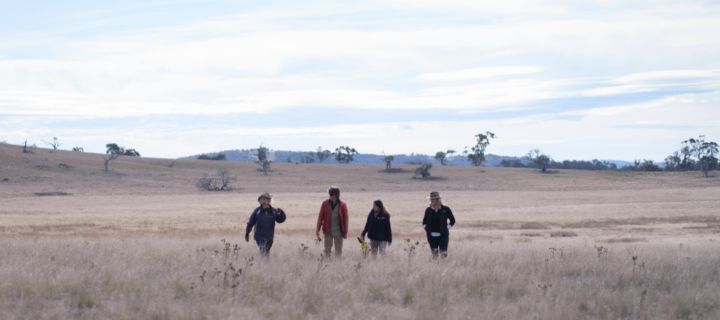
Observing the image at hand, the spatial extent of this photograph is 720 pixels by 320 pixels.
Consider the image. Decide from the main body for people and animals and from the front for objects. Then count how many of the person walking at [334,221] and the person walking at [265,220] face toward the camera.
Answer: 2

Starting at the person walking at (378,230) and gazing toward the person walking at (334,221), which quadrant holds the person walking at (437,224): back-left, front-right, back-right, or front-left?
back-left

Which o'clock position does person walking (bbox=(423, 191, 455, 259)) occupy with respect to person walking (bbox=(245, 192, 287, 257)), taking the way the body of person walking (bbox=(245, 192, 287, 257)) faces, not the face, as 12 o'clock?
person walking (bbox=(423, 191, 455, 259)) is roughly at 9 o'clock from person walking (bbox=(245, 192, 287, 257)).

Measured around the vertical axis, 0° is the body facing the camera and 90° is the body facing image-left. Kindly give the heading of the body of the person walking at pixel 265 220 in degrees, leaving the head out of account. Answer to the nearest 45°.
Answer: approximately 0°

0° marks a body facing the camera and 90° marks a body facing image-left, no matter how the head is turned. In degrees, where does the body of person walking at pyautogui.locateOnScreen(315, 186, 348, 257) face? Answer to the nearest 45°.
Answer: approximately 0°

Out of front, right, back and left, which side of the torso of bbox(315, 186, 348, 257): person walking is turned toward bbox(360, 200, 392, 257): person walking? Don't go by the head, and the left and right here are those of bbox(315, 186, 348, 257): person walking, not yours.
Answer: left
